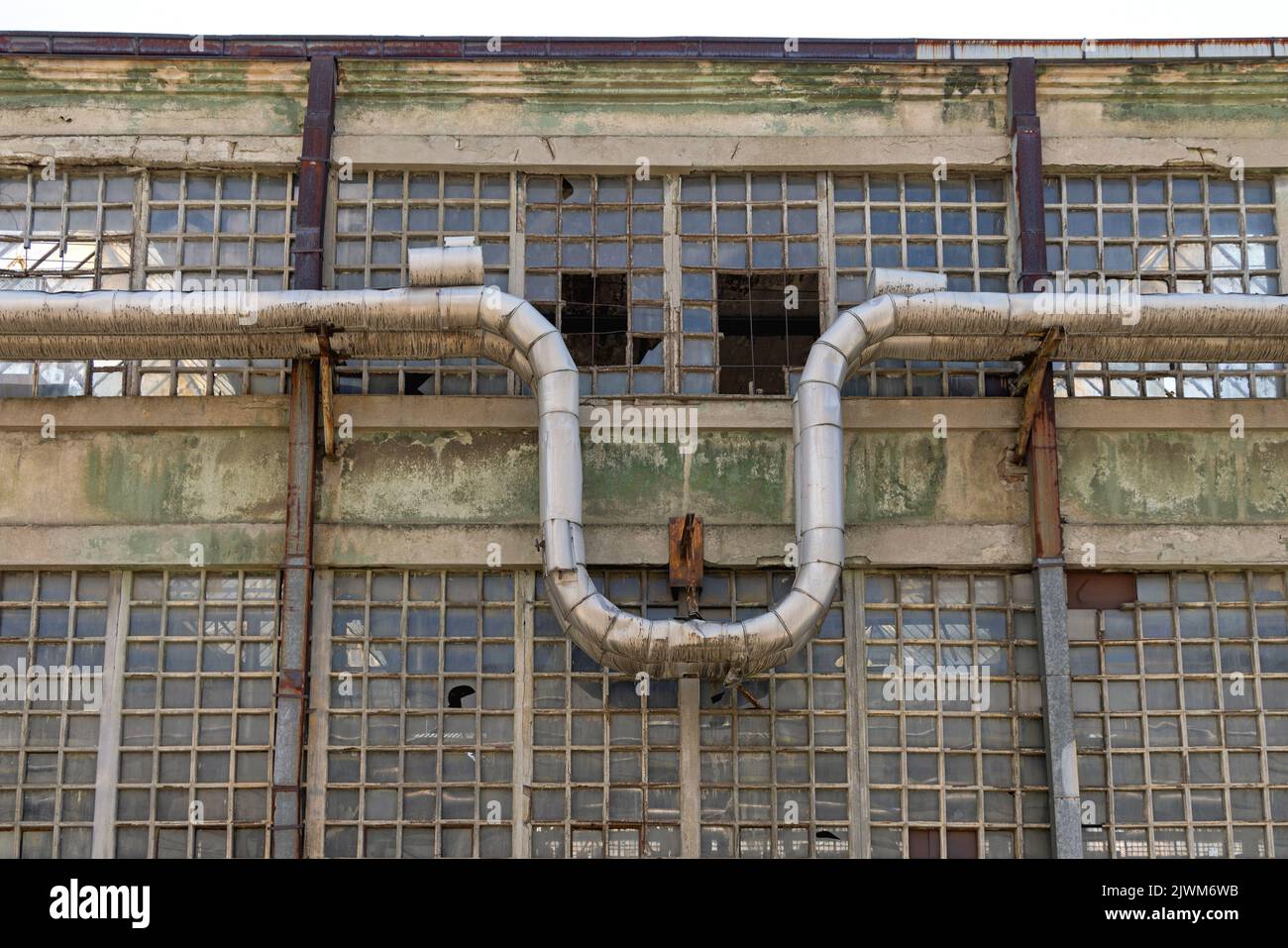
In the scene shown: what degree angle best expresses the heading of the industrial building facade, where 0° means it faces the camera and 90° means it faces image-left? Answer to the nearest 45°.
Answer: approximately 0°
